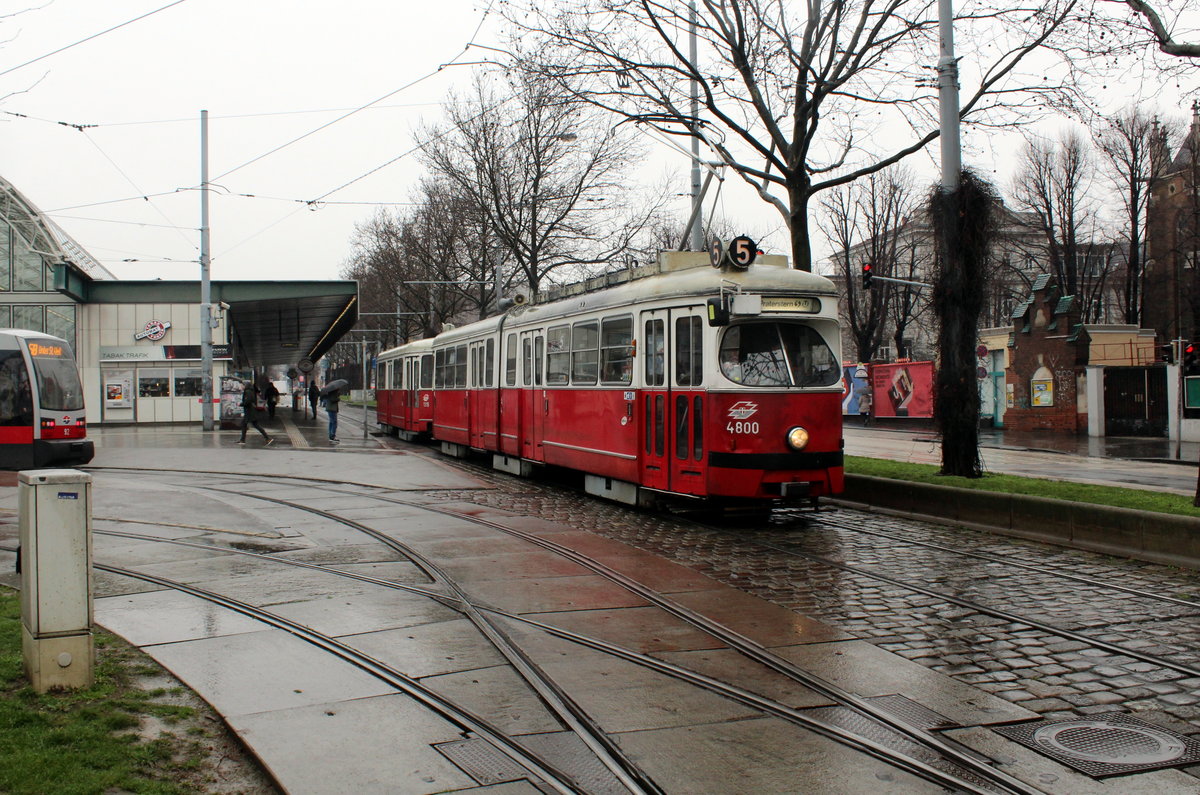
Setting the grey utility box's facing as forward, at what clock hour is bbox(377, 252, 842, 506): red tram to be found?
The red tram is roughly at 8 o'clock from the grey utility box.

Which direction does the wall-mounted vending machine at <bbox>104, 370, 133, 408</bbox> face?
toward the camera

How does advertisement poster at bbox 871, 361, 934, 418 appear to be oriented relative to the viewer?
toward the camera

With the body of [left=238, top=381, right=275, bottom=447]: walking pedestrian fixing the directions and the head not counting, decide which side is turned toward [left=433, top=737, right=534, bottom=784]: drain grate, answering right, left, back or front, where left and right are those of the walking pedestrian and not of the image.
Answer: left

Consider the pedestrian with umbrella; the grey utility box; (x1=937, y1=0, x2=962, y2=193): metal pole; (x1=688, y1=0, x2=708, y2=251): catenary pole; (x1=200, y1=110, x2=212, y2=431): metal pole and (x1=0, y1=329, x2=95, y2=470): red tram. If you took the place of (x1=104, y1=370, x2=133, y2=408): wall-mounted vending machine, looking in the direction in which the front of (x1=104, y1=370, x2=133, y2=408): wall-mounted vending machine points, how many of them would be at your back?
0

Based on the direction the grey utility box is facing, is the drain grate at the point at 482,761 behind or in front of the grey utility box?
in front

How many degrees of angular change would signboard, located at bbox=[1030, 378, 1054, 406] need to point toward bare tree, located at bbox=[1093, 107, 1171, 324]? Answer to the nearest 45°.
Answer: approximately 180°

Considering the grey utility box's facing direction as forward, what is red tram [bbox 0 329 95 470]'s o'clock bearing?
The red tram is roughly at 6 o'clock from the grey utility box.

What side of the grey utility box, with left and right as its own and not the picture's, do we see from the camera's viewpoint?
front

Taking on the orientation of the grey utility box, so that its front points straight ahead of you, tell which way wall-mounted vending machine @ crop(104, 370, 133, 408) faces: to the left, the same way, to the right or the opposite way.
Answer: the same way

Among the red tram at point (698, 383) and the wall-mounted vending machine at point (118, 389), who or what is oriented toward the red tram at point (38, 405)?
the wall-mounted vending machine

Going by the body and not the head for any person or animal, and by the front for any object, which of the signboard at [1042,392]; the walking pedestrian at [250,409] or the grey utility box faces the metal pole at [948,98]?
the signboard

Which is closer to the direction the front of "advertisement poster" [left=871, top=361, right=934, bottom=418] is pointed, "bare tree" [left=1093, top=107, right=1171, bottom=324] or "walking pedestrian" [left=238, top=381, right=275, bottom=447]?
the walking pedestrian

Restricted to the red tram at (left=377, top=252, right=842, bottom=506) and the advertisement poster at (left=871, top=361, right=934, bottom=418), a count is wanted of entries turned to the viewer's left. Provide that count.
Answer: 0
